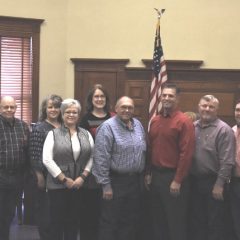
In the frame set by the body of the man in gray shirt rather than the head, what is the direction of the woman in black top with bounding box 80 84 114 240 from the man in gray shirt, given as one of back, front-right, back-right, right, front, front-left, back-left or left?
front-right

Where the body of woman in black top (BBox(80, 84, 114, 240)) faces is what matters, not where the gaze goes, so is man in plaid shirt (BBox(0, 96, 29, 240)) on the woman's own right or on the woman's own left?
on the woman's own right

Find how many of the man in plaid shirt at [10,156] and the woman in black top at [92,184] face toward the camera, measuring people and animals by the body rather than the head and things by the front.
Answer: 2

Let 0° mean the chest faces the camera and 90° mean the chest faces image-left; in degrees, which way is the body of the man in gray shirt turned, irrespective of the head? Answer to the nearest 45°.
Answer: approximately 45°

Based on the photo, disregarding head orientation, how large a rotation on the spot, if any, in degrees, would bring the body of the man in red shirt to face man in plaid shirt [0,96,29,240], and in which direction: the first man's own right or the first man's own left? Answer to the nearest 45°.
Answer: approximately 45° to the first man's own right

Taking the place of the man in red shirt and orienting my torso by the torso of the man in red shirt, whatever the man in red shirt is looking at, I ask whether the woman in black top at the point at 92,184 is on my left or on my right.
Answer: on my right

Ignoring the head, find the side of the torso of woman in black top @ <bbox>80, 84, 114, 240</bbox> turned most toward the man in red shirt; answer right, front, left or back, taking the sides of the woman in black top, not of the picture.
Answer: left

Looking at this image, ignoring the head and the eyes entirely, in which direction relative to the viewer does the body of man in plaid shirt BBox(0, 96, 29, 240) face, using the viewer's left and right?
facing the viewer

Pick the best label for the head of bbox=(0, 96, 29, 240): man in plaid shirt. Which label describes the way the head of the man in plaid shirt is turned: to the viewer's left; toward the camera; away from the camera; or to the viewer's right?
toward the camera

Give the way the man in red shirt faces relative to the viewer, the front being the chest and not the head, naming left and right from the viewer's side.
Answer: facing the viewer and to the left of the viewer

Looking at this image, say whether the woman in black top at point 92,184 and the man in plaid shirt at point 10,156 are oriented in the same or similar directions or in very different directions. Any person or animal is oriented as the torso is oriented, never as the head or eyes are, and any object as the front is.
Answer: same or similar directions

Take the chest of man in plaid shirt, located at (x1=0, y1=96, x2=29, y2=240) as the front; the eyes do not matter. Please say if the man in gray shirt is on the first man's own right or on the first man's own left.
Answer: on the first man's own left
